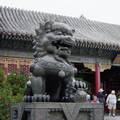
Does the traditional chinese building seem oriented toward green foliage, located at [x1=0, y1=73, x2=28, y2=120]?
no
